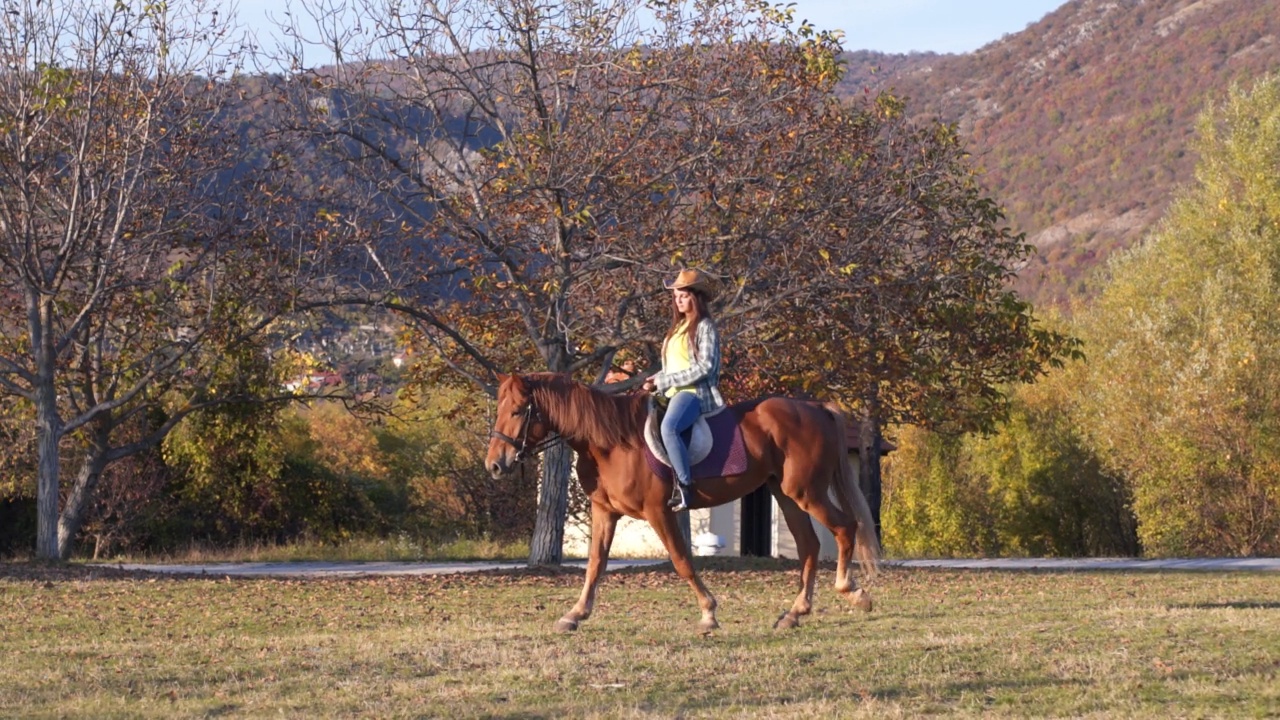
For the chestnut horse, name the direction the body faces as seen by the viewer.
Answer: to the viewer's left
